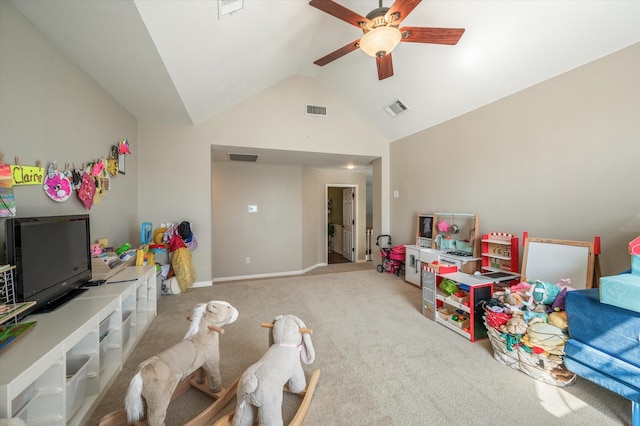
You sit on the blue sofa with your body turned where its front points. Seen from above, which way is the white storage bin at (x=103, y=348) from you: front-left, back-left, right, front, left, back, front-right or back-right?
front

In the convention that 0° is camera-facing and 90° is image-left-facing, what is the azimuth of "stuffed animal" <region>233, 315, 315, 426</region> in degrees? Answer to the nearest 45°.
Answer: approximately 225°

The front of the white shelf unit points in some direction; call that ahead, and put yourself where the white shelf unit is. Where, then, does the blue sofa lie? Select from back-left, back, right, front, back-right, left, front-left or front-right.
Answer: front

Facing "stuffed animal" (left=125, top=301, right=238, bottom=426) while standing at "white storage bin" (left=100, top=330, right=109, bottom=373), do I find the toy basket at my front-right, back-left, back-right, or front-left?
front-left

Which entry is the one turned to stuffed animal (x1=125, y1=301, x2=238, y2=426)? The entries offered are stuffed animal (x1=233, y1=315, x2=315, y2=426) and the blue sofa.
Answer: the blue sofa

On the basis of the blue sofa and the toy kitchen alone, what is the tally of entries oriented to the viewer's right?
0

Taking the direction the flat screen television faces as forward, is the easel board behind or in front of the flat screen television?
in front

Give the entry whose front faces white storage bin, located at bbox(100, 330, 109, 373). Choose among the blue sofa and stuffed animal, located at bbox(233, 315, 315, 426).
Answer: the blue sofa

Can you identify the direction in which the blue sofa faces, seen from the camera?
facing the viewer and to the left of the viewer

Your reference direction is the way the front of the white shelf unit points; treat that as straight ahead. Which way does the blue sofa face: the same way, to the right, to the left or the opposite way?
the opposite way

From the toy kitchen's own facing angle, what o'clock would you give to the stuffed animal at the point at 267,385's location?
The stuffed animal is roughly at 11 o'clock from the toy kitchen.

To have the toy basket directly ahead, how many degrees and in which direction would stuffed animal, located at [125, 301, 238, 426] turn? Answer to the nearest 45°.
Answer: approximately 45° to its right

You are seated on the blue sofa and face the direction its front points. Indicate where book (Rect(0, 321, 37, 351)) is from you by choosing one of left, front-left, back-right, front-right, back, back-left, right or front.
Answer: front

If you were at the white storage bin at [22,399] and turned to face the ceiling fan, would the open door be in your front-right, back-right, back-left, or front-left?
front-left

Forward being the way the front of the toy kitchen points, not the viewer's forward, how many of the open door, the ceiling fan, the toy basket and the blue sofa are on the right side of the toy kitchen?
1

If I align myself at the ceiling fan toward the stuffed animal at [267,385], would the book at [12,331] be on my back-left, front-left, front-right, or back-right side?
front-right

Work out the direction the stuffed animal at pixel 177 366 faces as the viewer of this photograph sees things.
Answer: facing away from the viewer and to the right of the viewer

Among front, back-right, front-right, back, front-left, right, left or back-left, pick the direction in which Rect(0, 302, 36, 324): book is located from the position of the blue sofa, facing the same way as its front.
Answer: front

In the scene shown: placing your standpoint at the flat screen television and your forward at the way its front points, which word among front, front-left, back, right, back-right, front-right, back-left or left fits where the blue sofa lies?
front

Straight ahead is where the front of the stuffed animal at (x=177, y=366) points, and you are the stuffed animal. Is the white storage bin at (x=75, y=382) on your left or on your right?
on your left
